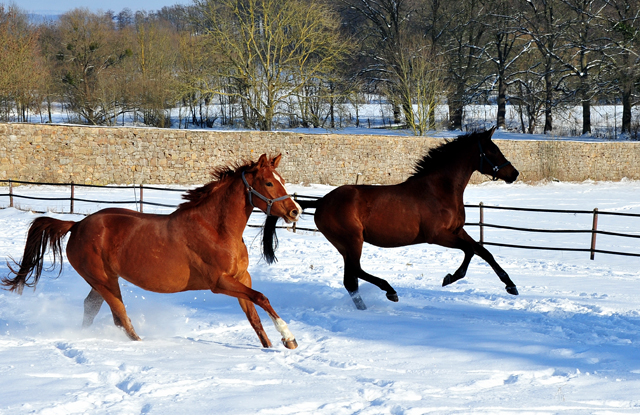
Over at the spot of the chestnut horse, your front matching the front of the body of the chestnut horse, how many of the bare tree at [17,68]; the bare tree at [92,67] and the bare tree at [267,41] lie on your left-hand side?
3

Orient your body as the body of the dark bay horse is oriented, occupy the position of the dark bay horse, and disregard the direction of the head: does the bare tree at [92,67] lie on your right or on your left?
on your left

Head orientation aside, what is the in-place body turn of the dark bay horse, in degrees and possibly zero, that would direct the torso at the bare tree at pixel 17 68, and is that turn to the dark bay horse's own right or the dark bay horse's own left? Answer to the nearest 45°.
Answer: approximately 135° to the dark bay horse's own left

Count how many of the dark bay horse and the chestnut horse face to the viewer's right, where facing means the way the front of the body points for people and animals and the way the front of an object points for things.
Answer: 2

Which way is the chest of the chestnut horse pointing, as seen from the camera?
to the viewer's right

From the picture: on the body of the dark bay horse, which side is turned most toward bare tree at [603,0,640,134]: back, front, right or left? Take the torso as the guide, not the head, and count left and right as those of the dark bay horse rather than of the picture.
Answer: left

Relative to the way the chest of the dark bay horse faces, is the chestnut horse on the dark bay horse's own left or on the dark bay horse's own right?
on the dark bay horse's own right

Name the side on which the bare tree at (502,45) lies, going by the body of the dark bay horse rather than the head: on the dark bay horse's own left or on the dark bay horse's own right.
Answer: on the dark bay horse's own left

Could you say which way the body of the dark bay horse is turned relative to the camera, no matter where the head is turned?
to the viewer's right
